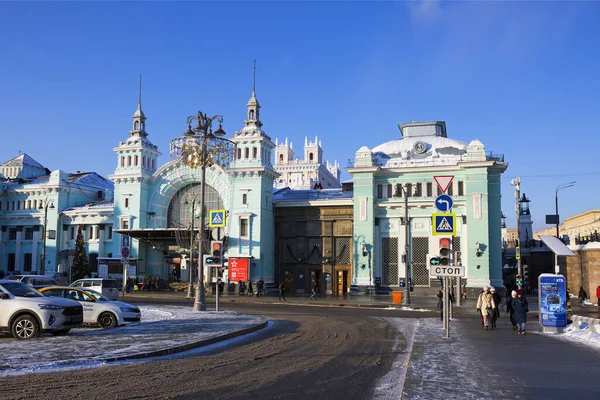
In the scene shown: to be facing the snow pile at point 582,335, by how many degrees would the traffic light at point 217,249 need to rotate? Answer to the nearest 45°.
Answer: approximately 45° to its left

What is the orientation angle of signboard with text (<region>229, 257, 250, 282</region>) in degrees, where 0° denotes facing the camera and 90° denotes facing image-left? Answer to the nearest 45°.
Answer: approximately 0°

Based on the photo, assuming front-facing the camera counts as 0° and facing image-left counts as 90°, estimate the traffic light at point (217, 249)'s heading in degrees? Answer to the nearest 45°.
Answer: approximately 0°

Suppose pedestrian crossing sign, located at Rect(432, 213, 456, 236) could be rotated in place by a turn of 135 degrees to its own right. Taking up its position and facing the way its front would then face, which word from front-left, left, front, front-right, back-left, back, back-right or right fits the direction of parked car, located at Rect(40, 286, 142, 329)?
front-left

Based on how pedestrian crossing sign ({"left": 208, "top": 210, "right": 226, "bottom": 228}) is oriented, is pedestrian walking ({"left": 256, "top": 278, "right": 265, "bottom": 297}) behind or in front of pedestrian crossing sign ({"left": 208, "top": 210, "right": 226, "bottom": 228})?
behind

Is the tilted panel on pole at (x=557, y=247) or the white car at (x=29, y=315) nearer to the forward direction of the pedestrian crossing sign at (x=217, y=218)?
the white car

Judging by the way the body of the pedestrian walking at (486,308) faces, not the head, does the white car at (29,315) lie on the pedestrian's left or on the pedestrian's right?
on the pedestrian's right

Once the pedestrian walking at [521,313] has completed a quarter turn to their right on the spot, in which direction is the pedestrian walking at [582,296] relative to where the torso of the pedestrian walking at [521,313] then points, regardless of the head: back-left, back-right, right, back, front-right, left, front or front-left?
right

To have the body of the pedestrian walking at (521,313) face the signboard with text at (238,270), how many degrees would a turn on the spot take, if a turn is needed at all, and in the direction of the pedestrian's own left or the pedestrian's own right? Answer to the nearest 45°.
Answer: approximately 135° to the pedestrian's own right
